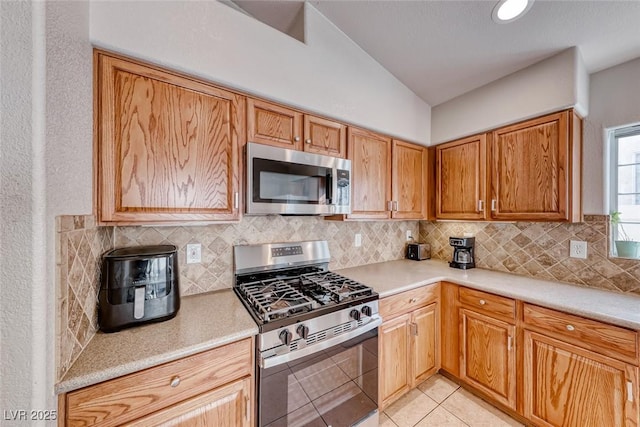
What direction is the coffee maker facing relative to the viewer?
toward the camera

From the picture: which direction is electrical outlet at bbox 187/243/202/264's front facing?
toward the camera

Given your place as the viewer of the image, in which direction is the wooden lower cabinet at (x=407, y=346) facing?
facing the viewer and to the right of the viewer

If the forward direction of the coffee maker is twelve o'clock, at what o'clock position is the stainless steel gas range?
The stainless steel gas range is roughly at 1 o'clock from the coffee maker.

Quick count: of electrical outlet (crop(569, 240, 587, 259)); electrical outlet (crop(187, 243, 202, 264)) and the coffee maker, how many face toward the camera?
3

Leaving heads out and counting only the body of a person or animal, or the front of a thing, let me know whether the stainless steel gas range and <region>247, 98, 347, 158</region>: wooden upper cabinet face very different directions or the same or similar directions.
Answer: same or similar directions

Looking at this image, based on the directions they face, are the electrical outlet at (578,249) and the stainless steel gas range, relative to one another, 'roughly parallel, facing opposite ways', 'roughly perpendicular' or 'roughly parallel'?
roughly perpendicular

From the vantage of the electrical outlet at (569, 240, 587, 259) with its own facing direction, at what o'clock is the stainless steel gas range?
The stainless steel gas range is roughly at 1 o'clock from the electrical outlet.

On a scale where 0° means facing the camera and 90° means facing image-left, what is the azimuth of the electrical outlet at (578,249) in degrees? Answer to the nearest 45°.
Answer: approximately 0°

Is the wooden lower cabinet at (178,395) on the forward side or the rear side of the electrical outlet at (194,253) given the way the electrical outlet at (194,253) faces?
on the forward side

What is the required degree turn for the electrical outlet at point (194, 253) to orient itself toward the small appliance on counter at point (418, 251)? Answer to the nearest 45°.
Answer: approximately 90° to its left
